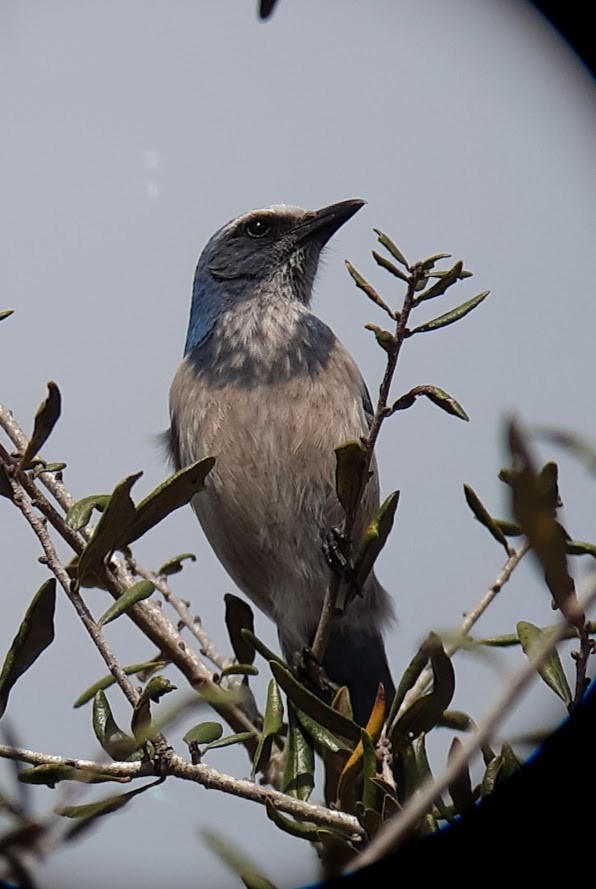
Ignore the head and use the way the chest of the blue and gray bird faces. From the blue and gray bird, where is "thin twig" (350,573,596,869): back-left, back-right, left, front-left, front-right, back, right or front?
front

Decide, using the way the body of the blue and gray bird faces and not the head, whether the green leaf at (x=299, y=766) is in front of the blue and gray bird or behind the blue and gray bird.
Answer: in front

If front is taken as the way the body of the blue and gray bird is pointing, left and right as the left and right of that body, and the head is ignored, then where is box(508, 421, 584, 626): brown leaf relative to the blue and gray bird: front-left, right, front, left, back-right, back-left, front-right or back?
front

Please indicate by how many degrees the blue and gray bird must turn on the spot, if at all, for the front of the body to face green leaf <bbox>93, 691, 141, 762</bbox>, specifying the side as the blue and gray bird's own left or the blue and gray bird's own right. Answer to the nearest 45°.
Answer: approximately 90° to the blue and gray bird's own right

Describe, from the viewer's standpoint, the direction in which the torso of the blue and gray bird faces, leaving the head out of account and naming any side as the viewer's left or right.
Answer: facing the viewer

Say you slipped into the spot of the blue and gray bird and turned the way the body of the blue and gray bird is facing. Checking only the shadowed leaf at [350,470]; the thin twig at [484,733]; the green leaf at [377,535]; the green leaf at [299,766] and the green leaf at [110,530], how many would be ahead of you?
5

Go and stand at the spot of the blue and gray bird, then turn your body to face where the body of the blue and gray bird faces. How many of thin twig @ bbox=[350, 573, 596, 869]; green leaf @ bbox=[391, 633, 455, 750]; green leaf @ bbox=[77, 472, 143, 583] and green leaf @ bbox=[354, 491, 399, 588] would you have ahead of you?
4

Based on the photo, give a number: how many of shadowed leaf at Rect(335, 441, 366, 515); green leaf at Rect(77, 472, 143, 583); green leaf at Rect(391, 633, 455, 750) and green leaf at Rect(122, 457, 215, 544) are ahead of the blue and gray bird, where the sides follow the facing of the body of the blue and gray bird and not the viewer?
4

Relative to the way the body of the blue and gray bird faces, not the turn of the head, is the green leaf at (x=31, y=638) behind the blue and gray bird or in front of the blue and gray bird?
in front

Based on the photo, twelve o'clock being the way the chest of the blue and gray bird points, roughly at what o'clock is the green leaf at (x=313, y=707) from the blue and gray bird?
The green leaf is roughly at 12 o'clock from the blue and gray bird.
